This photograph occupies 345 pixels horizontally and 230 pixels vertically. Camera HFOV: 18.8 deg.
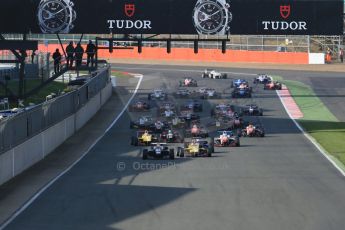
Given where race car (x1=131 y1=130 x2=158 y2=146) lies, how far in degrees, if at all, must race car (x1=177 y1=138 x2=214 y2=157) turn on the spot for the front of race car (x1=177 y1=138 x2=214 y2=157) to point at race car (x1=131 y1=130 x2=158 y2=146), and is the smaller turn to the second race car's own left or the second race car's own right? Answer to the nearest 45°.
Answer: approximately 135° to the second race car's own right

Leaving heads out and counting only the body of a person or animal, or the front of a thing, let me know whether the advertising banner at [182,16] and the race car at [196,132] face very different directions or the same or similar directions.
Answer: same or similar directions

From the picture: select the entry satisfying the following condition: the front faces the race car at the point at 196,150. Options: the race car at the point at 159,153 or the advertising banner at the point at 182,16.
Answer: the advertising banner

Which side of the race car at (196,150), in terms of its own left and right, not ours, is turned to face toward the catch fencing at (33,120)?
right

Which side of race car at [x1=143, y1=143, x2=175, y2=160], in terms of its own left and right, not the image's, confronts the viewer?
front

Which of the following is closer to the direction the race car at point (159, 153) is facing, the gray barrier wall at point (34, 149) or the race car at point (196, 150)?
the gray barrier wall

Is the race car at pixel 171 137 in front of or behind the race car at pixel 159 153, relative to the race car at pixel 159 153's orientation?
behind

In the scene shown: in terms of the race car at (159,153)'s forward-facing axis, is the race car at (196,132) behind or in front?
behind

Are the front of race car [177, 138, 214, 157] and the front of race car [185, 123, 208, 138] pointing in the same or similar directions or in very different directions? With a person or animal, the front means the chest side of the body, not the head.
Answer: same or similar directions

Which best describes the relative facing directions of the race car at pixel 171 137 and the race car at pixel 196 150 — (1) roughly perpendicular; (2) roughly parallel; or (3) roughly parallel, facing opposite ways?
roughly parallel

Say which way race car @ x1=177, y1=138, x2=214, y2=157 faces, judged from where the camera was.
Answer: facing the viewer

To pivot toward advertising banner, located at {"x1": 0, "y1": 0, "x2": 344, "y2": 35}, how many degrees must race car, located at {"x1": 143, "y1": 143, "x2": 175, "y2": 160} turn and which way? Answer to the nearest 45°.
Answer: approximately 180°

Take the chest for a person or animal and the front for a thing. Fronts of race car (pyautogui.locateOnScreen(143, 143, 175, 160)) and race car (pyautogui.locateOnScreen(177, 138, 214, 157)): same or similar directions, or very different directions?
same or similar directions

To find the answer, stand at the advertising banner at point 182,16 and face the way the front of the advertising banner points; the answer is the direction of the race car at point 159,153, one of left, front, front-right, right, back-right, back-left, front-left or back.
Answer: front

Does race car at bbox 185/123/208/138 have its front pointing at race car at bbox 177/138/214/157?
yes

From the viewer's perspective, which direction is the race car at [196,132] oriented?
toward the camera
